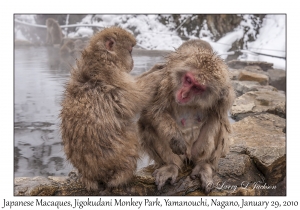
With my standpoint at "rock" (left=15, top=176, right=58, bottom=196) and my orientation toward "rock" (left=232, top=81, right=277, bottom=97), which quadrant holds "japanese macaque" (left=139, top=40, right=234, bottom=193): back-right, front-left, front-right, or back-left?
front-right

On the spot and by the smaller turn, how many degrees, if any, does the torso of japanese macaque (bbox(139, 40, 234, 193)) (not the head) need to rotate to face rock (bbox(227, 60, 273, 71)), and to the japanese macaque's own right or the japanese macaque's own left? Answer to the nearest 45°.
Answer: approximately 180°

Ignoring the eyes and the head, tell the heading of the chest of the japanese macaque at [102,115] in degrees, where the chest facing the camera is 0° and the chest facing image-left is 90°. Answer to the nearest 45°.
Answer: approximately 225°

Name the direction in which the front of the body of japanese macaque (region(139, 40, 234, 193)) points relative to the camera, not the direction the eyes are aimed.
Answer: toward the camera

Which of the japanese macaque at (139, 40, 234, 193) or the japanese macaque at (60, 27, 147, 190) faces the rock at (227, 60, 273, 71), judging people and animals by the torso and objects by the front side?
the japanese macaque at (60, 27, 147, 190)

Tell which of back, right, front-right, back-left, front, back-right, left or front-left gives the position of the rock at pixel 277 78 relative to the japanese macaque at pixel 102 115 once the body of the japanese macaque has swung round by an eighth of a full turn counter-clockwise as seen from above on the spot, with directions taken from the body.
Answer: front-right

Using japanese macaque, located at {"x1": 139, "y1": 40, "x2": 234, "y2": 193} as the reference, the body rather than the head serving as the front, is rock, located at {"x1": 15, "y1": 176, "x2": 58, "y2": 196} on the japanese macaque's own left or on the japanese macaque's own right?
on the japanese macaque's own right

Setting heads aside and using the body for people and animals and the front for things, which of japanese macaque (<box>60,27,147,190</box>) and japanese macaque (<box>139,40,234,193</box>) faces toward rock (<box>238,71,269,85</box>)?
japanese macaque (<box>60,27,147,190</box>)

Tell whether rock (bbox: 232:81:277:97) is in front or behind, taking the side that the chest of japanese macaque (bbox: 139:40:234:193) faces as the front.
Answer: behind

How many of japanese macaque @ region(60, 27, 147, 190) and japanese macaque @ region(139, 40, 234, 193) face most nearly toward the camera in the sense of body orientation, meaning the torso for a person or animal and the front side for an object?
1

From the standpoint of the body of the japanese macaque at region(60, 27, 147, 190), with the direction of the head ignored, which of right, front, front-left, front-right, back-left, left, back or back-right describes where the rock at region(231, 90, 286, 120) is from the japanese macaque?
front

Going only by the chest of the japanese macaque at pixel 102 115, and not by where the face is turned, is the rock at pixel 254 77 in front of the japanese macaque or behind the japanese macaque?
in front

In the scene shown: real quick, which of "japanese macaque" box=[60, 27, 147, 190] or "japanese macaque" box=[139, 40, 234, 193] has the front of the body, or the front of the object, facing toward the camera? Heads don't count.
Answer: "japanese macaque" box=[139, 40, 234, 193]

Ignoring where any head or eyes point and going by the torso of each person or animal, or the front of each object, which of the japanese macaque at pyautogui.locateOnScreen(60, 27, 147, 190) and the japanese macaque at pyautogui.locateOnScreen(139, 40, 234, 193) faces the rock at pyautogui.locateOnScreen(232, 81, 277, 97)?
the japanese macaque at pyautogui.locateOnScreen(60, 27, 147, 190)
